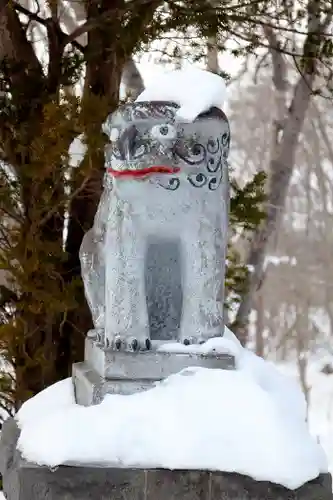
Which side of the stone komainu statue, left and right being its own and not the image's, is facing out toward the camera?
front

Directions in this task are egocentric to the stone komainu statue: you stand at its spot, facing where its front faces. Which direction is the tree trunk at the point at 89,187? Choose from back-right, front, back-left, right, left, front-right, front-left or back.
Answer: back

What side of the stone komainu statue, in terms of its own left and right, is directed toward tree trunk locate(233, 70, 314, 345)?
back

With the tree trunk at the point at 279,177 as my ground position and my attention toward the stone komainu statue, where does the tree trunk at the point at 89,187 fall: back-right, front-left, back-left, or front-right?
front-right

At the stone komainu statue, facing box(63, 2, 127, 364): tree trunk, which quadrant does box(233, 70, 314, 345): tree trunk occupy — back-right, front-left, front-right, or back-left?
front-right
